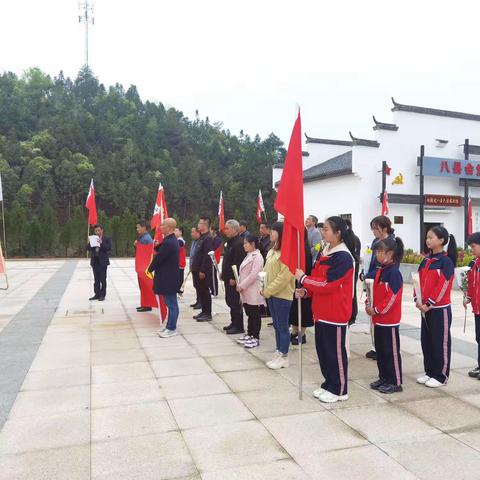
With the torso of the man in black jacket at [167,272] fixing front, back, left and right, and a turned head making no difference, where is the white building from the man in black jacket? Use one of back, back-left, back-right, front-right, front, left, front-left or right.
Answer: back-right

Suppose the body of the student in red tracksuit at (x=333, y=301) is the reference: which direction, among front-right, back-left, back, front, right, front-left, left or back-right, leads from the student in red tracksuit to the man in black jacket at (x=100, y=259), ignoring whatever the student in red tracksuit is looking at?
front-right

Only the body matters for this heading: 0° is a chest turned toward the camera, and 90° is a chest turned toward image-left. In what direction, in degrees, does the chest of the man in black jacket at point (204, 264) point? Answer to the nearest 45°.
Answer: approximately 90°

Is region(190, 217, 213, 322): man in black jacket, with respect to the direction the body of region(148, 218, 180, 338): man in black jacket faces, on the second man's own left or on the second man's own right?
on the second man's own right

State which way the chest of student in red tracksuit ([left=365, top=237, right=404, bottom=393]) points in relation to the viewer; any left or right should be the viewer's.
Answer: facing to the left of the viewer

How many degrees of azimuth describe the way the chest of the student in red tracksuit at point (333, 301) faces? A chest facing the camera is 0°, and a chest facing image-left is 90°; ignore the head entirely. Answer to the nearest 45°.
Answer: approximately 90°

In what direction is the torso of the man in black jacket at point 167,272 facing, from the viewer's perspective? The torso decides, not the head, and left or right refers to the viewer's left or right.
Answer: facing to the left of the viewer

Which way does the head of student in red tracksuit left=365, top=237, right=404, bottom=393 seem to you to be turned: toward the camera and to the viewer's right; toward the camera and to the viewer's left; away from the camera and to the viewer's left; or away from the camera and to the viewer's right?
toward the camera and to the viewer's left

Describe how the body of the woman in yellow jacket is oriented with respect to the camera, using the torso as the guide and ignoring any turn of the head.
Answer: to the viewer's left

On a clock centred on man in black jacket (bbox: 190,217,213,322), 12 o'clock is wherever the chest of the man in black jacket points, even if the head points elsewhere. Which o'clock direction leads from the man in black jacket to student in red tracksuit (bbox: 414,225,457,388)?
The student in red tracksuit is roughly at 8 o'clock from the man in black jacket.
